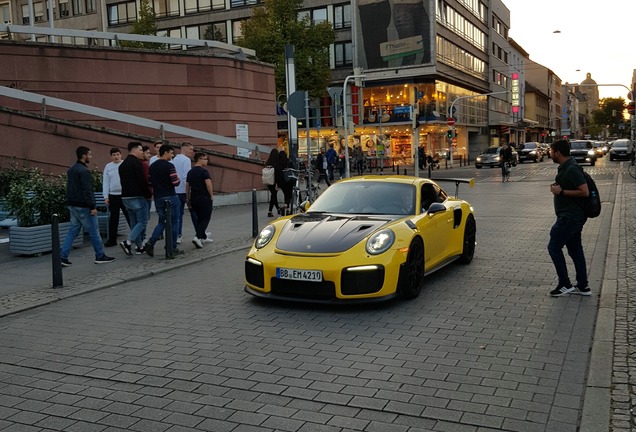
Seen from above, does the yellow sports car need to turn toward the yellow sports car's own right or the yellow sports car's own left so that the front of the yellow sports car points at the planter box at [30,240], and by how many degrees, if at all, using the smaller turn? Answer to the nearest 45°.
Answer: approximately 90° to the yellow sports car's own right

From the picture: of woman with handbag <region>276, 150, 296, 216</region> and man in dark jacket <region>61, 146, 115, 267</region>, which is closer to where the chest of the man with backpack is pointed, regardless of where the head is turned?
the man in dark jacket

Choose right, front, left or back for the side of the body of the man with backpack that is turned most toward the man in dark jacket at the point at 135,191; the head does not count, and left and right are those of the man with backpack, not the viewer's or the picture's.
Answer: front

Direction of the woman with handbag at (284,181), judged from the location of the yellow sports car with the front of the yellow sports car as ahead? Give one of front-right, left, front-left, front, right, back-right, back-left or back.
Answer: back-right

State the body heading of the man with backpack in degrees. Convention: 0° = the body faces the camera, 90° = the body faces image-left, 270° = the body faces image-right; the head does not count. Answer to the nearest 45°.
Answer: approximately 90°

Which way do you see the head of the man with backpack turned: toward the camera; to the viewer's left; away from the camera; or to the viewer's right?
to the viewer's left

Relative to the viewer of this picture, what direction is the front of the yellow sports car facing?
facing the viewer and to the left of the viewer

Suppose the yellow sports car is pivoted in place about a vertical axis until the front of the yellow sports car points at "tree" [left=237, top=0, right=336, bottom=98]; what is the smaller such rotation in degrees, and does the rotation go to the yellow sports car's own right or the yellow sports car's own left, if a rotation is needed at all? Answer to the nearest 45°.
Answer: approximately 135° to the yellow sports car's own right

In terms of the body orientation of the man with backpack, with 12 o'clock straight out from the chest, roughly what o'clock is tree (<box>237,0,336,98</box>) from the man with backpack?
The tree is roughly at 2 o'clock from the man with backpack.

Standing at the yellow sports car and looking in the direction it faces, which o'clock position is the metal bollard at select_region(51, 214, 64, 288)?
The metal bollard is roughly at 2 o'clock from the yellow sports car.

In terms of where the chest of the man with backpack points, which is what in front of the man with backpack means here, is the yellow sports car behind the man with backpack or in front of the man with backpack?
in front

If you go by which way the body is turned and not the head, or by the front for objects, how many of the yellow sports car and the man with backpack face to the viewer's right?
0

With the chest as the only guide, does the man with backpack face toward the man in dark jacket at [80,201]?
yes

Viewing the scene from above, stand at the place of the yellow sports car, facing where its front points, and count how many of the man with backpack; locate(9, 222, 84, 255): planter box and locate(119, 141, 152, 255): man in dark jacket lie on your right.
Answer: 2

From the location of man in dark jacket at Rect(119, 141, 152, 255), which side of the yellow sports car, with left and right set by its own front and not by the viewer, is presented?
right

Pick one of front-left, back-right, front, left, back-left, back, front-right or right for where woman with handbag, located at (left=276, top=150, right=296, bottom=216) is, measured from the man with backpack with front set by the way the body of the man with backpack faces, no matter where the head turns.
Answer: front-right

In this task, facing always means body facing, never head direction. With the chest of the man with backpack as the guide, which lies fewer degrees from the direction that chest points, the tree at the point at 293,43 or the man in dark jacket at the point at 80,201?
the man in dark jacket

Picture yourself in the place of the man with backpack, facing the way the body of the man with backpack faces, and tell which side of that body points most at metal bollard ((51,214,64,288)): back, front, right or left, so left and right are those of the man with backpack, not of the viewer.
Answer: front
